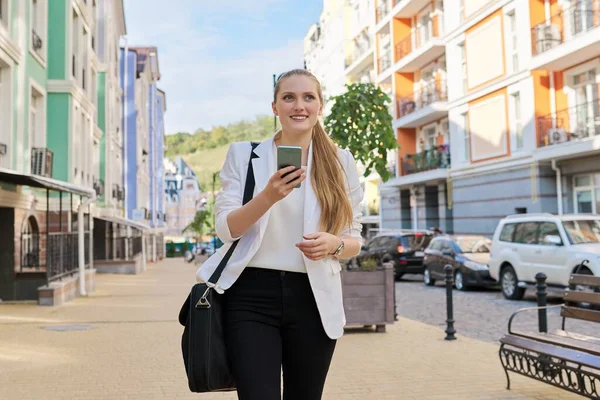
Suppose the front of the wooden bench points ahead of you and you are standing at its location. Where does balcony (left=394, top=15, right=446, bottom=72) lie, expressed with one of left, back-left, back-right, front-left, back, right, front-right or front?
back-right

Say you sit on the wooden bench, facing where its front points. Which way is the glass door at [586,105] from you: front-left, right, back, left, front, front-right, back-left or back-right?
back-right

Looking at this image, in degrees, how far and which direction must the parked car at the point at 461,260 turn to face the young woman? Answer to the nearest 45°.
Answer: approximately 45° to its right

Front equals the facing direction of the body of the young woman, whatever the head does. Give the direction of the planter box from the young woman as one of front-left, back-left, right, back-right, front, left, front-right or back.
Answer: back

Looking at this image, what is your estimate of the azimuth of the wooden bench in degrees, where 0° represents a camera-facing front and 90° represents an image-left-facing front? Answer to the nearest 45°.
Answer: approximately 45°

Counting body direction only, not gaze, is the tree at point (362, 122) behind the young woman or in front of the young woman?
behind
